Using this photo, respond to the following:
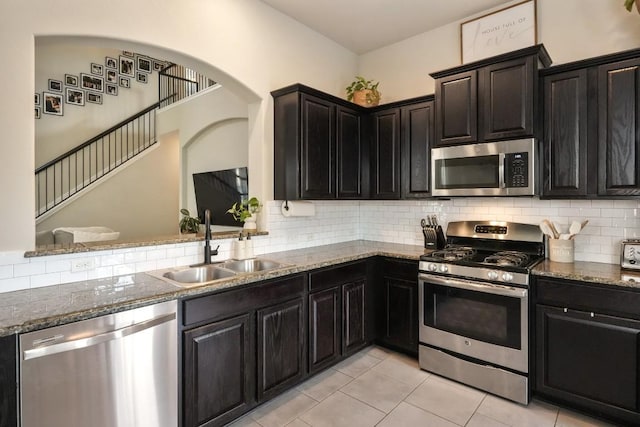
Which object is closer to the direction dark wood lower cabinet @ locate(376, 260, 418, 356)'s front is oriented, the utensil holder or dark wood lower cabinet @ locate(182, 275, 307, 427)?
the dark wood lower cabinet

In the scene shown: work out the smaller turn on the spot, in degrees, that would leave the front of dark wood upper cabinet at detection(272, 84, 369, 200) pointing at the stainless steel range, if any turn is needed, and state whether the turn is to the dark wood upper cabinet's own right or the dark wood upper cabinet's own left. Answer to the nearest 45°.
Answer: approximately 45° to the dark wood upper cabinet's own left

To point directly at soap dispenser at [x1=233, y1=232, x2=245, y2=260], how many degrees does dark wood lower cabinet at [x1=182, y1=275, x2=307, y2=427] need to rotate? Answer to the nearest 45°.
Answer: approximately 135° to its left

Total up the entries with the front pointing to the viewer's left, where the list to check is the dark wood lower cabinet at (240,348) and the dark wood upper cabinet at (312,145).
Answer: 0

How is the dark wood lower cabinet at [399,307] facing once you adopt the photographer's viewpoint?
facing the viewer and to the left of the viewer

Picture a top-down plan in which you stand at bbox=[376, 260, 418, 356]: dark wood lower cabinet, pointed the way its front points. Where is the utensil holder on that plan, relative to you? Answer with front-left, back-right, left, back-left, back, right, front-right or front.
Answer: back-left

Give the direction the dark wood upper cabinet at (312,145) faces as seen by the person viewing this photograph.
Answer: facing the viewer and to the right of the viewer

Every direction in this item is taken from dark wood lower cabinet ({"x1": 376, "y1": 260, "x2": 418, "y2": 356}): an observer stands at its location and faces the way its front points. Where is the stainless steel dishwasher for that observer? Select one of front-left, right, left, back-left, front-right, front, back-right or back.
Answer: front

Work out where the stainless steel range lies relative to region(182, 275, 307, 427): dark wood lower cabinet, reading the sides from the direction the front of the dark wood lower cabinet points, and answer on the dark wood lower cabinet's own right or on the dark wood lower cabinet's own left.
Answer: on the dark wood lower cabinet's own left

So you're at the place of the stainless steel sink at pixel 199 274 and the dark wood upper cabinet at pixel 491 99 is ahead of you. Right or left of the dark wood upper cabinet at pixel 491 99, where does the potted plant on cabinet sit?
left

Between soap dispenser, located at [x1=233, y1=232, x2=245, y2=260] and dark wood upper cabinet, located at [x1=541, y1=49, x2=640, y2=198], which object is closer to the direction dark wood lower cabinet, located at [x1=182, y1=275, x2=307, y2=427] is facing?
the dark wood upper cabinet

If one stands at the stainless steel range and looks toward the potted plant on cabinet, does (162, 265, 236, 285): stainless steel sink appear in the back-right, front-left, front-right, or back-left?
front-left

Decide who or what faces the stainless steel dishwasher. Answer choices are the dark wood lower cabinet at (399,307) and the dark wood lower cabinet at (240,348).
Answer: the dark wood lower cabinet at (399,307)

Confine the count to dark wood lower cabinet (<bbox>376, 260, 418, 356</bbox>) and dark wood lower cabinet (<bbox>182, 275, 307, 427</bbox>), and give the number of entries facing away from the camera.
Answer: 0
